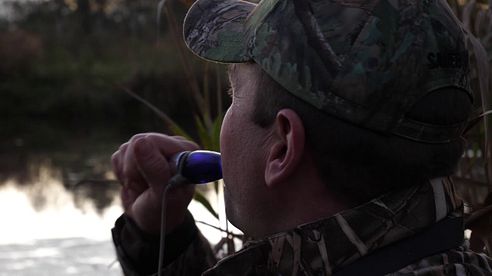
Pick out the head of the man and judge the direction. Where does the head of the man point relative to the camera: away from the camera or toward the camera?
away from the camera

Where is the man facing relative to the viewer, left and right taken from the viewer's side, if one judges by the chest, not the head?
facing away from the viewer and to the left of the viewer
